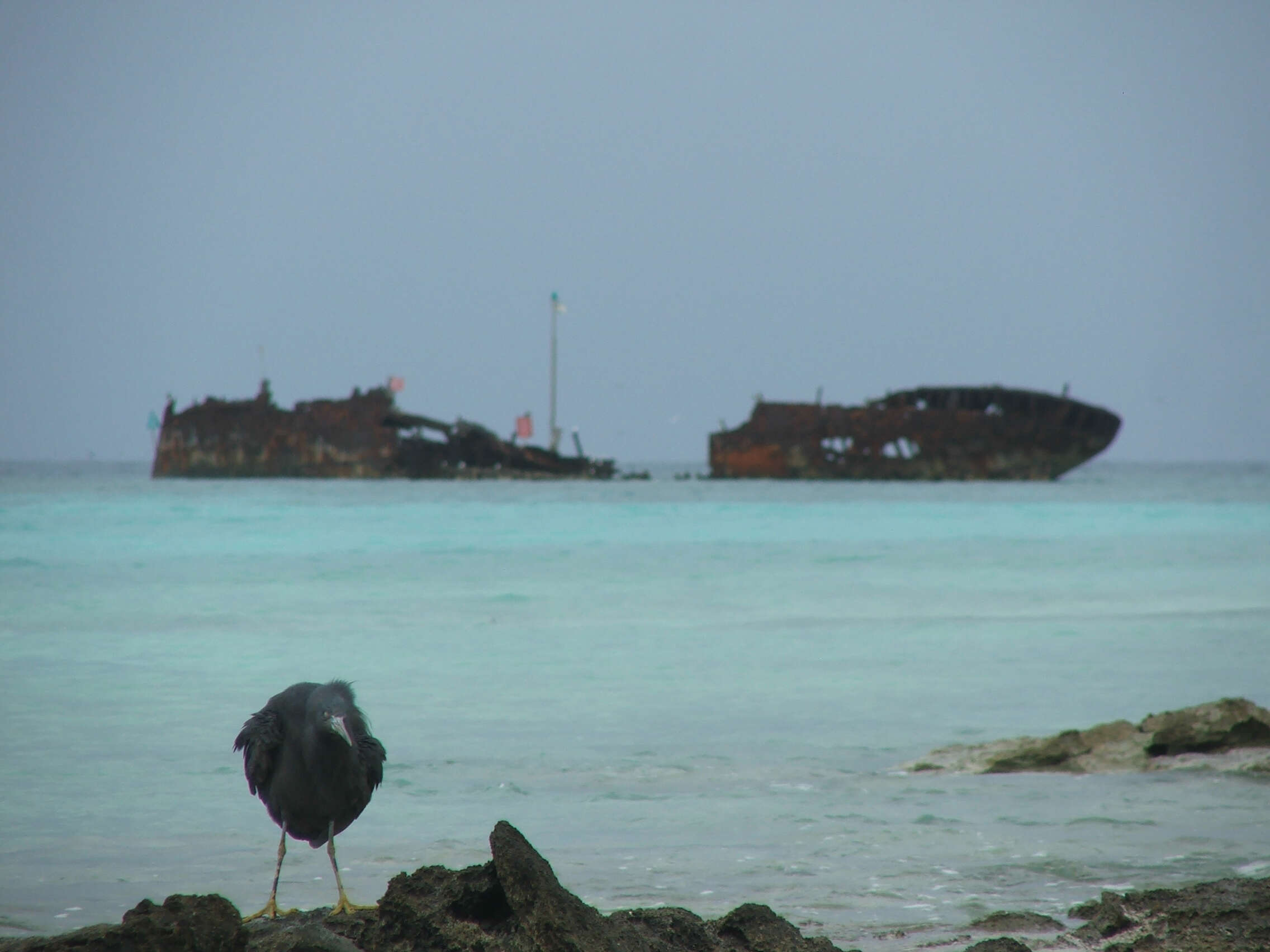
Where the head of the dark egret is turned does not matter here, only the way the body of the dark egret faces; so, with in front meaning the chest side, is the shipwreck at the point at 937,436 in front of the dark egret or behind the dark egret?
behind

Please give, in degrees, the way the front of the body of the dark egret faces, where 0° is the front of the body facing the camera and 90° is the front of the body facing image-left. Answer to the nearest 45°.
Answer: approximately 0°

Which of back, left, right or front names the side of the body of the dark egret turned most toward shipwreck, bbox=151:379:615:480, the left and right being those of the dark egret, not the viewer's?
back

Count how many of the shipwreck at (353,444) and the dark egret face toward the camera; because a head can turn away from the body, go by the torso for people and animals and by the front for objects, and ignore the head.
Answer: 1

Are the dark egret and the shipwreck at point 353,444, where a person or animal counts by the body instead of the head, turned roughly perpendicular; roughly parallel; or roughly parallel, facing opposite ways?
roughly perpendicular

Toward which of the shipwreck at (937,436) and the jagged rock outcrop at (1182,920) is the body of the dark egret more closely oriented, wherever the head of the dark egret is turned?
the jagged rock outcrop

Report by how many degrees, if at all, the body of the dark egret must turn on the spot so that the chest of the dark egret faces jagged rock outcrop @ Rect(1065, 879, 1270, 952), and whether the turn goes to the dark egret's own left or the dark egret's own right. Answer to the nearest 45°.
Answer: approximately 90° to the dark egret's own left

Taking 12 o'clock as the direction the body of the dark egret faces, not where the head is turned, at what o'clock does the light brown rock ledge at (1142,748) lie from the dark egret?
The light brown rock ledge is roughly at 8 o'clock from the dark egret.
